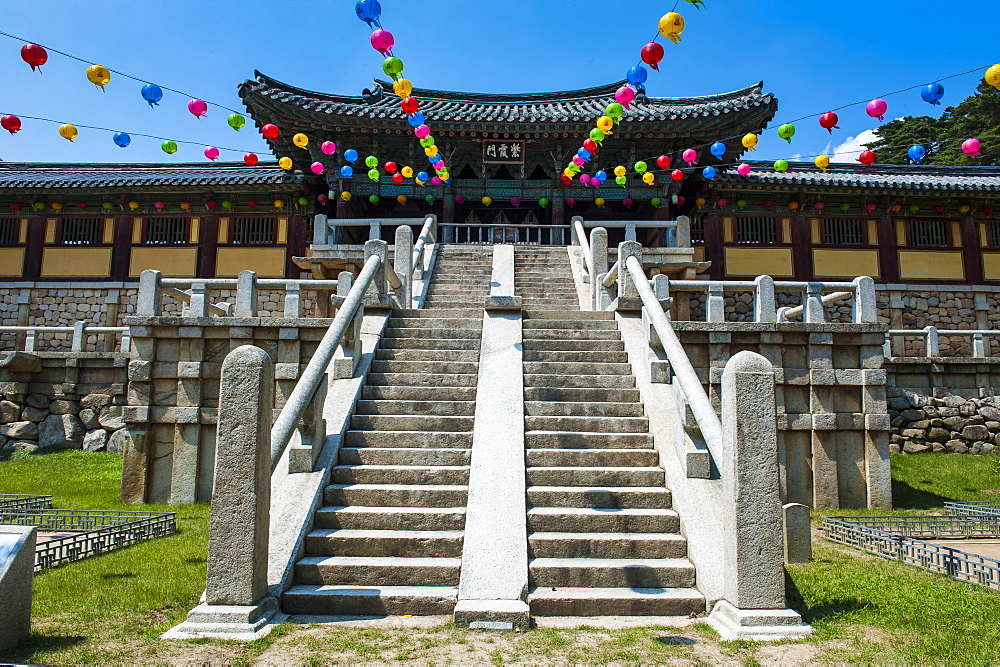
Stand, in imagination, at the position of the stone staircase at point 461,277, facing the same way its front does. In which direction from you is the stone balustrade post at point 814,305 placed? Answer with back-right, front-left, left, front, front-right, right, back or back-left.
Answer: front-left

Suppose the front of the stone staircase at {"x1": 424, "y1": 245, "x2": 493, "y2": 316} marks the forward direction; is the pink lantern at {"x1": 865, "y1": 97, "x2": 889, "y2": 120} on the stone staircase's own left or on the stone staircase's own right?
on the stone staircase's own left

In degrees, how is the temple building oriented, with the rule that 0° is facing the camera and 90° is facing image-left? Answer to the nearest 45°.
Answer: approximately 0°

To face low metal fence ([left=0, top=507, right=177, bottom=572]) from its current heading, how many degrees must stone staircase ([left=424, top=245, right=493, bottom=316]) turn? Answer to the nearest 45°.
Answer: approximately 45° to its right

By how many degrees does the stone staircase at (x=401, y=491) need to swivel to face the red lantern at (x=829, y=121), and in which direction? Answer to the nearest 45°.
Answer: approximately 135° to its left

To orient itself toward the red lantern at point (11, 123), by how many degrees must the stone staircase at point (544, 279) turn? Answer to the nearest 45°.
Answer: approximately 45° to its right

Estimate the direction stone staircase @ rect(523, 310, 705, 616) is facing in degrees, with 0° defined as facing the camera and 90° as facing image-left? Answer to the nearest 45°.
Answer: approximately 0°
